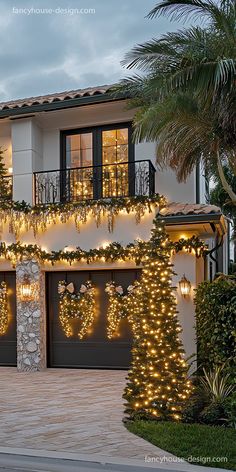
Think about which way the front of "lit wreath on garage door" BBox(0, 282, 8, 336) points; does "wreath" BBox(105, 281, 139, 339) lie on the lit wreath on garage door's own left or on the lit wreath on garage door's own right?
on the lit wreath on garage door's own left

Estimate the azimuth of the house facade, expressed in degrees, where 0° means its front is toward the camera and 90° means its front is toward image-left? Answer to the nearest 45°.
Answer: approximately 0°

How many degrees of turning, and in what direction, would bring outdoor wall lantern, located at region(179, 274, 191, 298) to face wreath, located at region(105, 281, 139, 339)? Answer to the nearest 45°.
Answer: approximately 135° to its right

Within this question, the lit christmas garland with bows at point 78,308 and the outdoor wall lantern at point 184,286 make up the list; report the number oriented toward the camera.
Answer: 2
